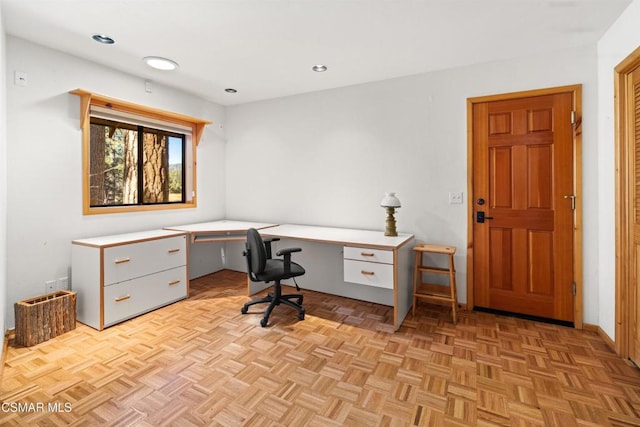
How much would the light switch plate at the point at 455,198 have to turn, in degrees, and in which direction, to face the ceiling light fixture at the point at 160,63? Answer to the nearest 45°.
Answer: approximately 45° to its right

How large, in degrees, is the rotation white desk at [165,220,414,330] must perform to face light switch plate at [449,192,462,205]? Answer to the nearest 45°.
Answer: approximately 90° to its left

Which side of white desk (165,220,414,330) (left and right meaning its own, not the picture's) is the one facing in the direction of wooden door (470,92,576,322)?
left

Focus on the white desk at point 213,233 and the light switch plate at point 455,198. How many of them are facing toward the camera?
2

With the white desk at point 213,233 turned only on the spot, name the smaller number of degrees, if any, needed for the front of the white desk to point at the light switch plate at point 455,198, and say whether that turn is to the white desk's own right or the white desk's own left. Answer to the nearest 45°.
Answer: approximately 45° to the white desk's own left

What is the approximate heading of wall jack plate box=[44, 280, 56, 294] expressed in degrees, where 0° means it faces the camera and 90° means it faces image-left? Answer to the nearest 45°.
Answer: approximately 315°

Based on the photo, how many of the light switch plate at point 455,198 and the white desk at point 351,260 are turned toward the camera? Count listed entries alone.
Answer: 2

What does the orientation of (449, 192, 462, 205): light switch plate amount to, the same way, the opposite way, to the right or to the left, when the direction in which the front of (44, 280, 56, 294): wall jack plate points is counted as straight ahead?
to the right

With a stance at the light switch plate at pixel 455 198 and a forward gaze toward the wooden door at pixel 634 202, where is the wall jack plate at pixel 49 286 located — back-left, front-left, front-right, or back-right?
back-right

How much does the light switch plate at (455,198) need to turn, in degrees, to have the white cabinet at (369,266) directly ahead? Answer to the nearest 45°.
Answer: approximately 45° to its right

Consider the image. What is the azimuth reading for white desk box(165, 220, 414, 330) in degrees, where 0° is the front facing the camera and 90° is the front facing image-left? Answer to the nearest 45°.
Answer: approximately 0°

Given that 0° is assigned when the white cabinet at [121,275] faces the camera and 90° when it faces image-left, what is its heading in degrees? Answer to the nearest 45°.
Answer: approximately 315°
